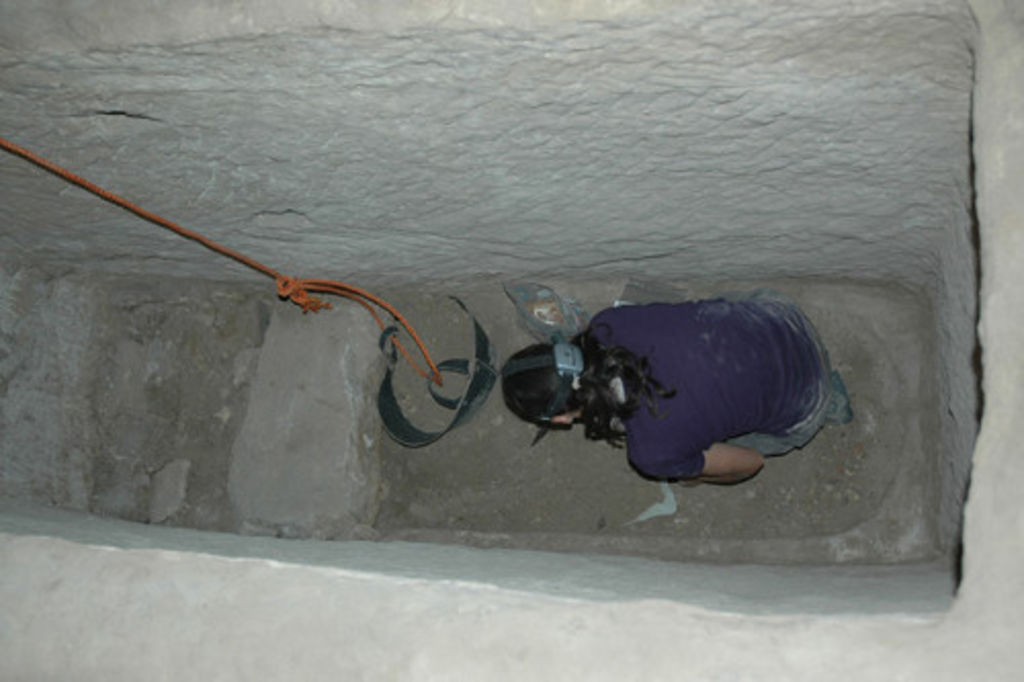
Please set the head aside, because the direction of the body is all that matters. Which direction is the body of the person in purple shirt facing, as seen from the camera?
to the viewer's left

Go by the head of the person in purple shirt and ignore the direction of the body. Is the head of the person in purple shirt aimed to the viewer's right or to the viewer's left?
to the viewer's left

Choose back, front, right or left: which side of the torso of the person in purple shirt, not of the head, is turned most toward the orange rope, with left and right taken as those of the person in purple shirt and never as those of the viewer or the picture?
front
